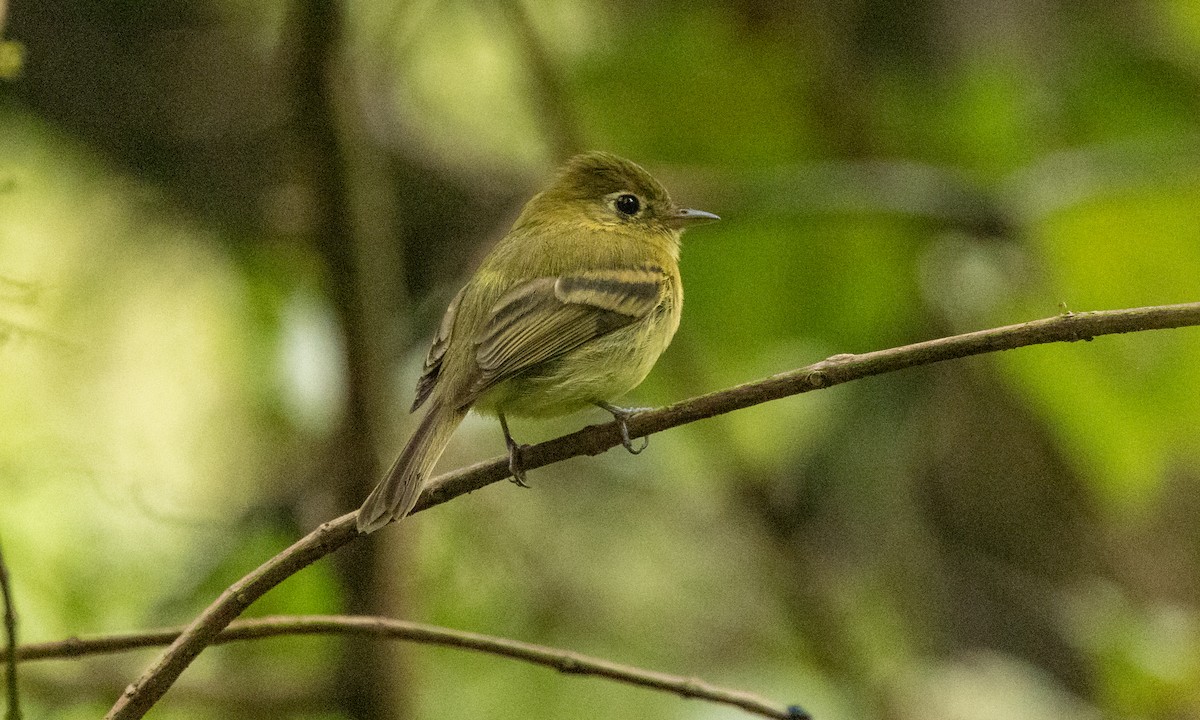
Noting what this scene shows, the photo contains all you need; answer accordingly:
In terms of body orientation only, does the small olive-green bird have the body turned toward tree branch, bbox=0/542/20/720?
no

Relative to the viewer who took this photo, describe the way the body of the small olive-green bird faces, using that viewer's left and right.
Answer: facing away from the viewer and to the right of the viewer
